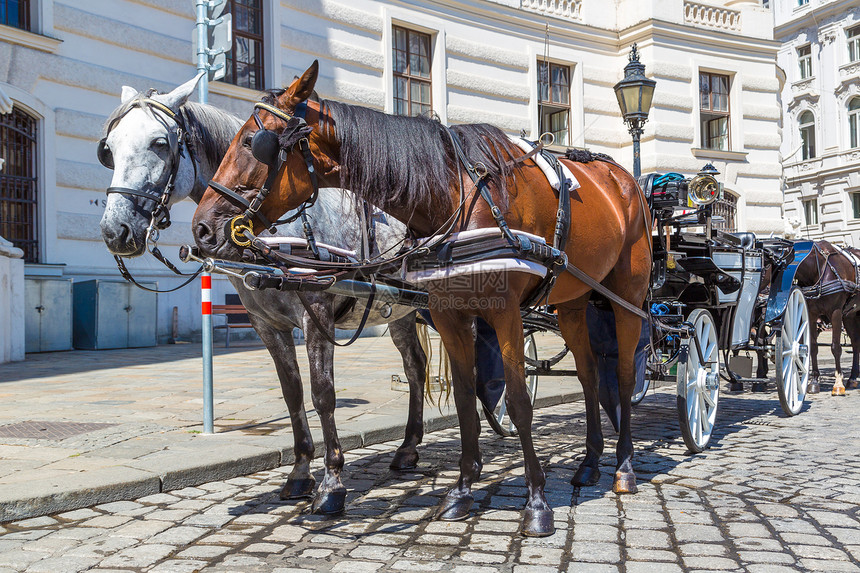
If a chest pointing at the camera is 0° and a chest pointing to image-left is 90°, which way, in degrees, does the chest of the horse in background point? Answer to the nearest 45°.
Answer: approximately 45°

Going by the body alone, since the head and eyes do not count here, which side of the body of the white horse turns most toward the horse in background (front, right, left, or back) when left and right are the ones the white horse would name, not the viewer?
back

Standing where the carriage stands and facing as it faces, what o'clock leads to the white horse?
The white horse is roughly at 12 o'clock from the carriage.

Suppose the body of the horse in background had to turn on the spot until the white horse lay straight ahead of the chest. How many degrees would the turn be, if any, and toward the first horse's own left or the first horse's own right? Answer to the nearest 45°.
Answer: approximately 45° to the first horse's own left

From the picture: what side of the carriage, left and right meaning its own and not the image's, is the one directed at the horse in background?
back

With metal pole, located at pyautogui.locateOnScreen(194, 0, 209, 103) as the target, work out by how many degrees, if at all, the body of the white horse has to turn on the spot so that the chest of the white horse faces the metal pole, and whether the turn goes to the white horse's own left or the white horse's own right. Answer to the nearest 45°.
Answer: approximately 135° to the white horse's own right

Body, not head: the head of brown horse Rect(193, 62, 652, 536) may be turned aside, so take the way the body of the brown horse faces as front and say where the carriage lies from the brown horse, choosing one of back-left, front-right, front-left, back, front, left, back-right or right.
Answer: back

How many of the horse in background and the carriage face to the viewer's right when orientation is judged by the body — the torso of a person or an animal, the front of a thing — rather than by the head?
0

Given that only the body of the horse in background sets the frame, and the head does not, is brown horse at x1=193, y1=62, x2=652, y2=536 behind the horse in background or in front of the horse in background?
in front

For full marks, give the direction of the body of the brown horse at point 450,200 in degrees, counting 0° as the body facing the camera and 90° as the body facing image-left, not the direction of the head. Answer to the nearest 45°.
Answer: approximately 45°

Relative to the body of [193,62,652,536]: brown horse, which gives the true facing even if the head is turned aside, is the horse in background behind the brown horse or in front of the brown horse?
behind

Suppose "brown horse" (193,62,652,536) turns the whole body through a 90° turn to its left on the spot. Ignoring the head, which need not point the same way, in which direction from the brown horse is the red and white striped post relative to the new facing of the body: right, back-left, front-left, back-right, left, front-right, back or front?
back

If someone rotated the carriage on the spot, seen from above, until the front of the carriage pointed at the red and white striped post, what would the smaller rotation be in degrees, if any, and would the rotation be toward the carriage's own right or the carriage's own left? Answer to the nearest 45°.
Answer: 0° — it already faces it
